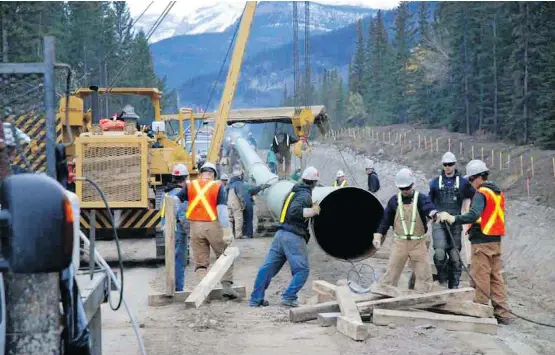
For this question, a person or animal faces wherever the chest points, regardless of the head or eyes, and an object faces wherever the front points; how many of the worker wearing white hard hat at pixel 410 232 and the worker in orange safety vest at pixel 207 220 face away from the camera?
1

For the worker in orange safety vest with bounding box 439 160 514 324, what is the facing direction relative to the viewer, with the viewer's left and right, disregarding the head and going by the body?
facing away from the viewer and to the left of the viewer

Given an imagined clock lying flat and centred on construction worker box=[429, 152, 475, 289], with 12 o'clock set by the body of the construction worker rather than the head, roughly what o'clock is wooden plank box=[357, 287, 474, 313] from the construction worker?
The wooden plank is roughly at 12 o'clock from the construction worker.

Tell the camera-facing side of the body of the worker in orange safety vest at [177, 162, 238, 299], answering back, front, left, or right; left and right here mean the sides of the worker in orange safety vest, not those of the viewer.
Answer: back

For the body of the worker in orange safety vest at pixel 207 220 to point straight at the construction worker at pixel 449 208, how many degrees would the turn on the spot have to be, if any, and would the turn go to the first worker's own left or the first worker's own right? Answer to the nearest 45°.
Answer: approximately 90° to the first worker's own right

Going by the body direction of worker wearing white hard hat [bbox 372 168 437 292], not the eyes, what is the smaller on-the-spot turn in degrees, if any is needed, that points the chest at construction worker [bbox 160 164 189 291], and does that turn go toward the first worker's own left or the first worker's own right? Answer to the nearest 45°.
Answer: approximately 90° to the first worker's own right

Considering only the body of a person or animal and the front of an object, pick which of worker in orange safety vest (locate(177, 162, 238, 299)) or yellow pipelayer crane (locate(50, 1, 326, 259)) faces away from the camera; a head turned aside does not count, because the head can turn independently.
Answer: the worker in orange safety vest
